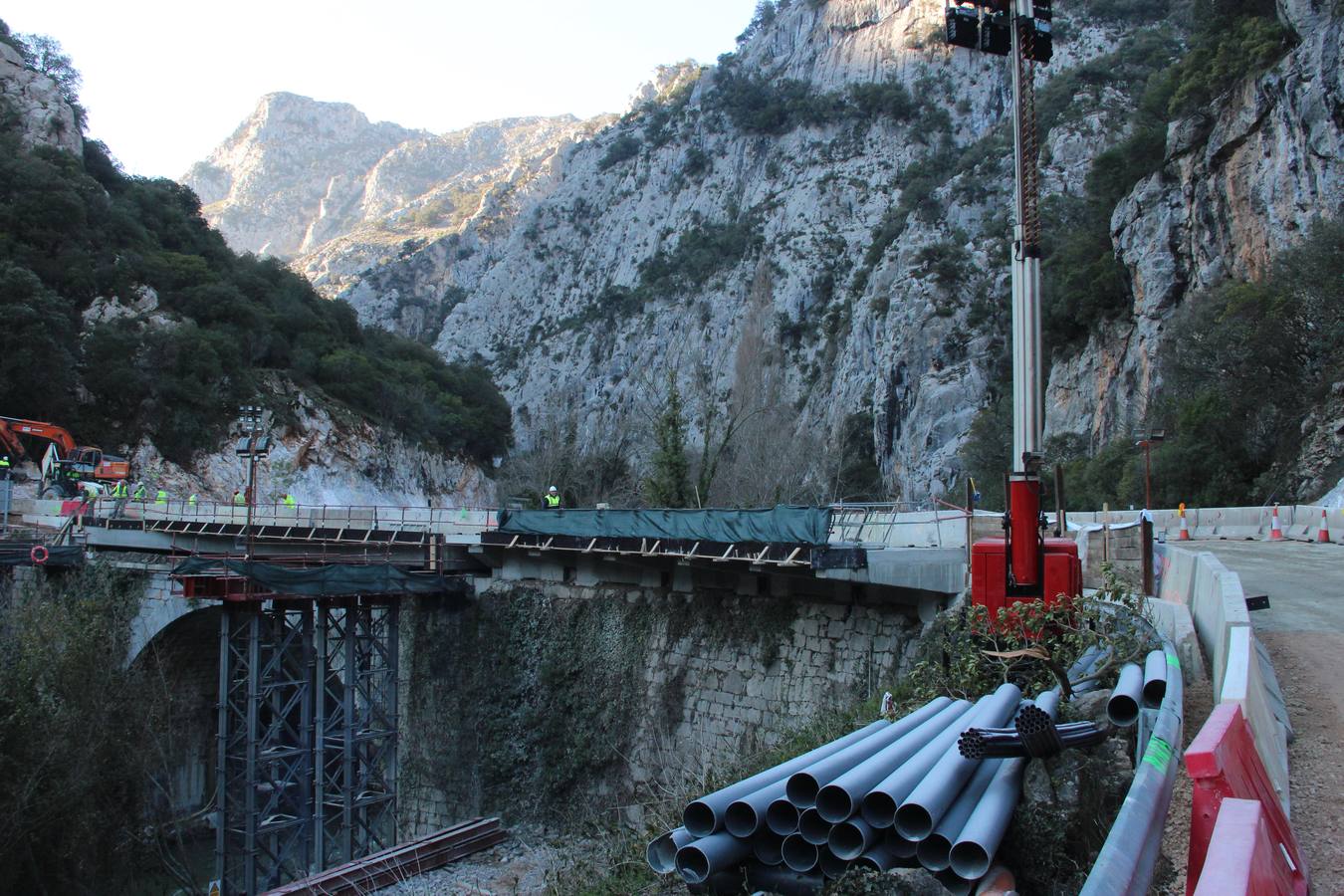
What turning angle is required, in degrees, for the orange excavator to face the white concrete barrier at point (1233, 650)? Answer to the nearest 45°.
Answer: approximately 90° to its left

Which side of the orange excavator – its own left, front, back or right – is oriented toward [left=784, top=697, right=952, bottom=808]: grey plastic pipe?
left

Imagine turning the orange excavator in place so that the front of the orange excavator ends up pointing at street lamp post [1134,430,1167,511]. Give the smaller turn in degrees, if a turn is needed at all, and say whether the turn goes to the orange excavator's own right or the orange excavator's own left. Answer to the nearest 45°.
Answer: approximately 135° to the orange excavator's own left

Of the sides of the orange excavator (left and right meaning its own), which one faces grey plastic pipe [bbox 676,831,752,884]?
left

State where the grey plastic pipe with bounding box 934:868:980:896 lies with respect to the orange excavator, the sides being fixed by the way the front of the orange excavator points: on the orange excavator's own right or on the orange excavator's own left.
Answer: on the orange excavator's own left

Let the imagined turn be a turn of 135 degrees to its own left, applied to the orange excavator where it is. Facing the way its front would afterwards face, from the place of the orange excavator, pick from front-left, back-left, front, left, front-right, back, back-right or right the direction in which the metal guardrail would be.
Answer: front-right

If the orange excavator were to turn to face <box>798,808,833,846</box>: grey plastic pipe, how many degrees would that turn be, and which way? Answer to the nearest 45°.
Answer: approximately 90° to its left

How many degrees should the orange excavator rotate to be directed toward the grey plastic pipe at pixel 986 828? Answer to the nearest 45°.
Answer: approximately 90° to its left

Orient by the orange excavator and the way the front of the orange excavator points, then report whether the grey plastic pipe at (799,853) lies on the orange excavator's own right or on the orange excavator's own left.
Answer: on the orange excavator's own left

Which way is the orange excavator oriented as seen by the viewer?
to the viewer's left

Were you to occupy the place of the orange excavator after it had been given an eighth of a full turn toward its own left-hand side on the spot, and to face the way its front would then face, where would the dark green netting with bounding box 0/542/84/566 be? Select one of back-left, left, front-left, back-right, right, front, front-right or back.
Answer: front-left

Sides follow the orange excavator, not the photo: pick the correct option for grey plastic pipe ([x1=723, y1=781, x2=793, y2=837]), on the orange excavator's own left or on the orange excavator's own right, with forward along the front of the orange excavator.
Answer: on the orange excavator's own left
